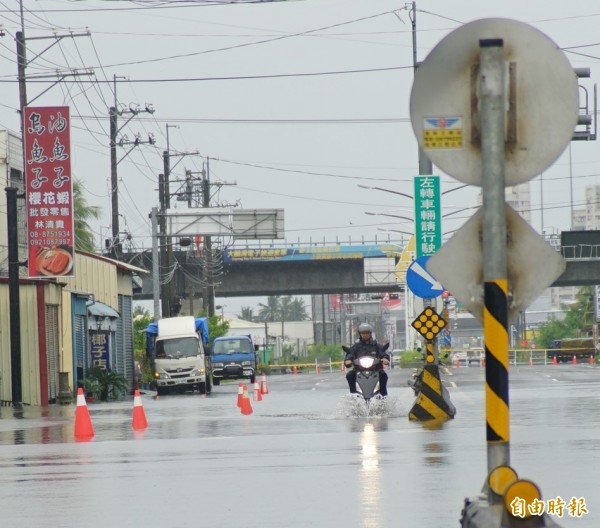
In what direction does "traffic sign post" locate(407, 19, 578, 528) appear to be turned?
away from the camera

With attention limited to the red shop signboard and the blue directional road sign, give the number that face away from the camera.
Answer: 0

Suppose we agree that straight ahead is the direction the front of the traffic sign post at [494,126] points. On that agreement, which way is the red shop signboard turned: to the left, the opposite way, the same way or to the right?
the opposite way

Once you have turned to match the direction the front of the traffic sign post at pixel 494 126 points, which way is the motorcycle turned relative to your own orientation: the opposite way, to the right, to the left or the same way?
the opposite way

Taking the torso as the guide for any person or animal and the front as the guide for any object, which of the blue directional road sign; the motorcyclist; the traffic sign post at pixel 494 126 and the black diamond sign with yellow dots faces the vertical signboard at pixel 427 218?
the traffic sign post

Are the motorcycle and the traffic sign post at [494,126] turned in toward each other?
yes

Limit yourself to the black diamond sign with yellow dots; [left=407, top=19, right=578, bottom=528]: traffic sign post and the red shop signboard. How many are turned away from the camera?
1
